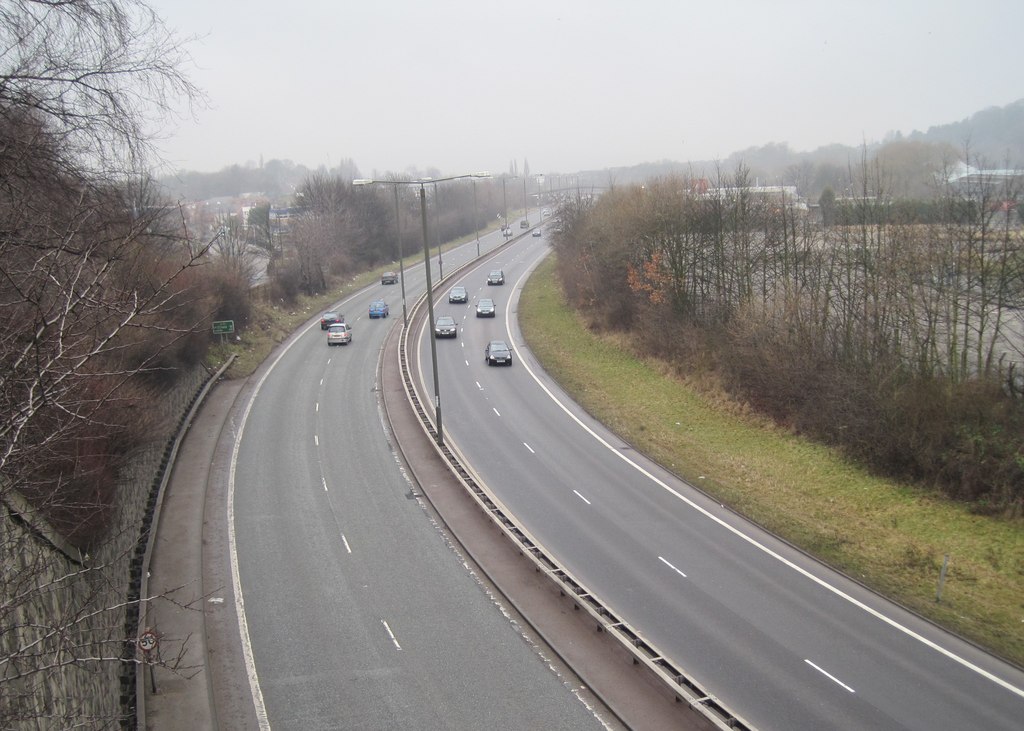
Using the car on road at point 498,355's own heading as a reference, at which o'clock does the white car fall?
The white car is roughly at 4 o'clock from the car on road.

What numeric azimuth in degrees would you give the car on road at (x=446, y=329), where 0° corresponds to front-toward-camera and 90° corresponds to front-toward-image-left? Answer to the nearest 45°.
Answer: approximately 0°

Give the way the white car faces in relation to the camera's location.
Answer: facing away from the viewer and to the right of the viewer

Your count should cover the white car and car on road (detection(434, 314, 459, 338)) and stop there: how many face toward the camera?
1

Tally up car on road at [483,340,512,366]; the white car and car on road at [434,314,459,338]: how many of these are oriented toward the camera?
2

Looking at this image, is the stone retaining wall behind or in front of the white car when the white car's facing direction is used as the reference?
behind

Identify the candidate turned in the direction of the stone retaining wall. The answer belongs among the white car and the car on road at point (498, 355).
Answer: the car on road

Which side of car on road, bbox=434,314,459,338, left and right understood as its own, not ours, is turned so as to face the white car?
right

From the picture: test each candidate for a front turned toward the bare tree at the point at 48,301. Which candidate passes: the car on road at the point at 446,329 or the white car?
the car on road
